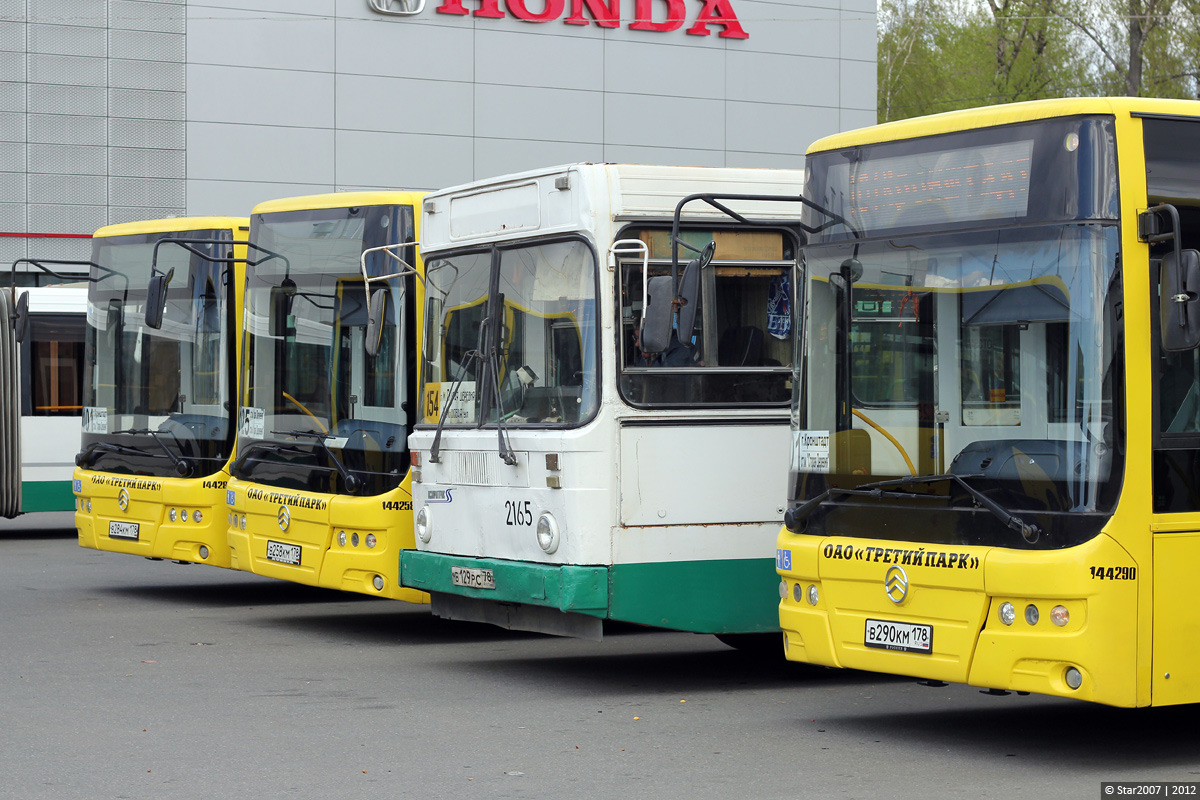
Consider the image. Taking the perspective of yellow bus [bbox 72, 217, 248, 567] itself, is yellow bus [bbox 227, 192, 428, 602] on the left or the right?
on its left

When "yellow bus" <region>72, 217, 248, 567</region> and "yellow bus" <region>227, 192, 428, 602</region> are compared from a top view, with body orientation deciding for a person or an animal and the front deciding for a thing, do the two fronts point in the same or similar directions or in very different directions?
same or similar directions

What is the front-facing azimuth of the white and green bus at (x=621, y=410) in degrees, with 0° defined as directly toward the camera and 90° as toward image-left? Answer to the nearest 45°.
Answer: approximately 45°

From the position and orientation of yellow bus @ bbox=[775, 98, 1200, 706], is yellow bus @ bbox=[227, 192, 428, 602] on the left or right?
on its right

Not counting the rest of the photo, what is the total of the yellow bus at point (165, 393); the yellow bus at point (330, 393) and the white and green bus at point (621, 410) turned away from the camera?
0

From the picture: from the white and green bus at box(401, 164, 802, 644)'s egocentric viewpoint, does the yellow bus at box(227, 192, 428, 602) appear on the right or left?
on its right

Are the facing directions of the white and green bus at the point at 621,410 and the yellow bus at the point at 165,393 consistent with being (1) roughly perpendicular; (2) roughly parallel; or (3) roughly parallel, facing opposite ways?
roughly parallel

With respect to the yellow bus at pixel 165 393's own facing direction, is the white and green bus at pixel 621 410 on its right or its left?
on its left

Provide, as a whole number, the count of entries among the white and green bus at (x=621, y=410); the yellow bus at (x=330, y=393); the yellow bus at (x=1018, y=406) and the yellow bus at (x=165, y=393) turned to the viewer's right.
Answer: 0

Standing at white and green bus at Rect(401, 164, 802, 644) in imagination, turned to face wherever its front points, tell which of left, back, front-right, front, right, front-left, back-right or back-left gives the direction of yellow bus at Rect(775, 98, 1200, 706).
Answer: left

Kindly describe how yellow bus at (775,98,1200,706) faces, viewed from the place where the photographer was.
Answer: facing the viewer and to the left of the viewer

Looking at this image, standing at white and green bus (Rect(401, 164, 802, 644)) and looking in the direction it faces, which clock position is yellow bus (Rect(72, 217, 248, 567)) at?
The yellow bus is roughly at 3 o'clock from the white and green bus.

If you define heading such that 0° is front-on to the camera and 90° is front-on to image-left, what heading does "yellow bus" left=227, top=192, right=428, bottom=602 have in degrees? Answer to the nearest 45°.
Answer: approximately 45°

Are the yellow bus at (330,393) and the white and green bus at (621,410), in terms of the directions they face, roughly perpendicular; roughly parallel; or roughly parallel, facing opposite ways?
roughly parallel

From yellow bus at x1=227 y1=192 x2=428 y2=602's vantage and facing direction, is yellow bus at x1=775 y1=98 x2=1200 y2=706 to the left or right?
on its left

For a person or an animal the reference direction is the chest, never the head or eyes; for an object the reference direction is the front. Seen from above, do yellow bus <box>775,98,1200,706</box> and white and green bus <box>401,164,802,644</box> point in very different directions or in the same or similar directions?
same or similar directions
